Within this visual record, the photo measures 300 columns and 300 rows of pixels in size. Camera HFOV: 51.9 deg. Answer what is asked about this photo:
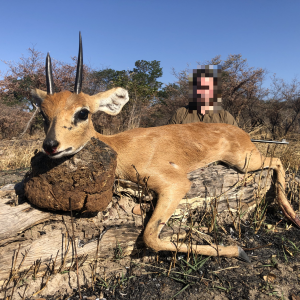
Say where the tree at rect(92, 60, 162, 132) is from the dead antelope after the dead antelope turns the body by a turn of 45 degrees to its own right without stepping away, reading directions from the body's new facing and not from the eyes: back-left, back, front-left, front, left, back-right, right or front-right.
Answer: front-right

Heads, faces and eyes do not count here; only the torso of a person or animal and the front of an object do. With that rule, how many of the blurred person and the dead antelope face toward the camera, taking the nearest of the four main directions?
1

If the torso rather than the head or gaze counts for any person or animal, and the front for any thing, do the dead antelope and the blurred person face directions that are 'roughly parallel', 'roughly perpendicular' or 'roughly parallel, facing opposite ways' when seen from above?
roughly perpendicular

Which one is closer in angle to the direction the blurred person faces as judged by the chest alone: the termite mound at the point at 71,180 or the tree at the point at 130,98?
the termite mound

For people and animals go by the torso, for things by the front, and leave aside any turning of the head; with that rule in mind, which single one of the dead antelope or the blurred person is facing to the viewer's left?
the dead antelope

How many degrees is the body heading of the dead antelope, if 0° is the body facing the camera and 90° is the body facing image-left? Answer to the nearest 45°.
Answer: approximately 90°

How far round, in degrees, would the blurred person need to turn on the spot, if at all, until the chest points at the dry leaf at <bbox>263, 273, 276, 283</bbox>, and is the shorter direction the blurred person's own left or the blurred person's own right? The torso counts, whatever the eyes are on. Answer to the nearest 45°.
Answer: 0° — they already face it

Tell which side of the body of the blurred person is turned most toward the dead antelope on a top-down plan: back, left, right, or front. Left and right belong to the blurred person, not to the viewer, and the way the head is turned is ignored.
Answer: front

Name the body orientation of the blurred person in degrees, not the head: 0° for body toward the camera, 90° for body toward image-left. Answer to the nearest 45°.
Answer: approximately 0°

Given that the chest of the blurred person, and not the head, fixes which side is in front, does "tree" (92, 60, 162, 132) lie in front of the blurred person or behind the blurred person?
behind

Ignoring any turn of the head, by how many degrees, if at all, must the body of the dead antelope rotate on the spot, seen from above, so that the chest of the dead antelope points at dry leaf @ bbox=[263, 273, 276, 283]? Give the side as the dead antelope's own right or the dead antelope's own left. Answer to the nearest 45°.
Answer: approximately 135° to the dead antelope's own left

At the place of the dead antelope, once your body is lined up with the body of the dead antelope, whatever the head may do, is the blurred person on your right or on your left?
on your right
